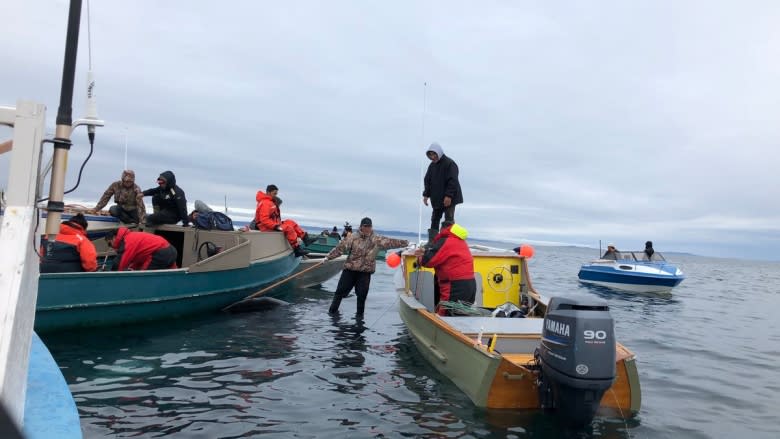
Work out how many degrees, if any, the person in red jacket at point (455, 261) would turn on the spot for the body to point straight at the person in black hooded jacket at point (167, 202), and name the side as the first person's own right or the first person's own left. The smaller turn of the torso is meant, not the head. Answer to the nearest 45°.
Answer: approximately 45° to the first person's own right

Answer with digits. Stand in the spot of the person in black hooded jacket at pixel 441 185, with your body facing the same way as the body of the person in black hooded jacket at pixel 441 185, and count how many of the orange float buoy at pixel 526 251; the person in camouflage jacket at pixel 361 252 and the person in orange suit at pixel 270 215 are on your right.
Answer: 2

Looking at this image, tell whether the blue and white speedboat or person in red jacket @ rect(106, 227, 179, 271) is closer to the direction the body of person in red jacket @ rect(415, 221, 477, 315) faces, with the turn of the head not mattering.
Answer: the person in red jacket

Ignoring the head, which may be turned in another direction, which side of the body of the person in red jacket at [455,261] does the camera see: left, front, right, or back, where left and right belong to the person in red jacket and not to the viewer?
left

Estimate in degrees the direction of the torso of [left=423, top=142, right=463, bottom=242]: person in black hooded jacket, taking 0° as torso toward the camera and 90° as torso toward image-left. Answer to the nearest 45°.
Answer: approximately 45°

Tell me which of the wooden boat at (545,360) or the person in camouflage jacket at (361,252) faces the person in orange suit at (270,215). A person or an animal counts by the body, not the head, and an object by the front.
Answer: the wooden boat

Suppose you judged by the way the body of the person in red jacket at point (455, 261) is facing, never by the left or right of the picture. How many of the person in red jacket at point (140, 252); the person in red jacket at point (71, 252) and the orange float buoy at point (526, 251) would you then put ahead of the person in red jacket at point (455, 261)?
2

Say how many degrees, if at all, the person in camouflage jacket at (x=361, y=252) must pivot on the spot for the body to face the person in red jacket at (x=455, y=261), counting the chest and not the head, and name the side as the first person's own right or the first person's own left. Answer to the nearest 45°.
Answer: approximately 45° to the first person's own left

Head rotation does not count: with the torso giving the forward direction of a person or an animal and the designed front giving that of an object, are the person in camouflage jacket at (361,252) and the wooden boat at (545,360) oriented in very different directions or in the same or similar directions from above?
very different directions

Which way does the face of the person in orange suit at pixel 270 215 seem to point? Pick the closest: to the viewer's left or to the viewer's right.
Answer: to the viewer's right

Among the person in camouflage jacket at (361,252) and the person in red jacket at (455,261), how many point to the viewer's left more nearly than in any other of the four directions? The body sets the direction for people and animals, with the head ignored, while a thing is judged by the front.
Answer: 1

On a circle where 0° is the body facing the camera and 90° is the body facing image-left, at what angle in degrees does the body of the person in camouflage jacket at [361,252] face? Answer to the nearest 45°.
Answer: approximately 0°

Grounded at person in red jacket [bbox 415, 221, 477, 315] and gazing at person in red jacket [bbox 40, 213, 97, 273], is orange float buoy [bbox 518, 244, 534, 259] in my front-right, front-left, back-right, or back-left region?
back-right

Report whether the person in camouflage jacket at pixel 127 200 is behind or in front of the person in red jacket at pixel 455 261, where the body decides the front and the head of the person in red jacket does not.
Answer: in front
